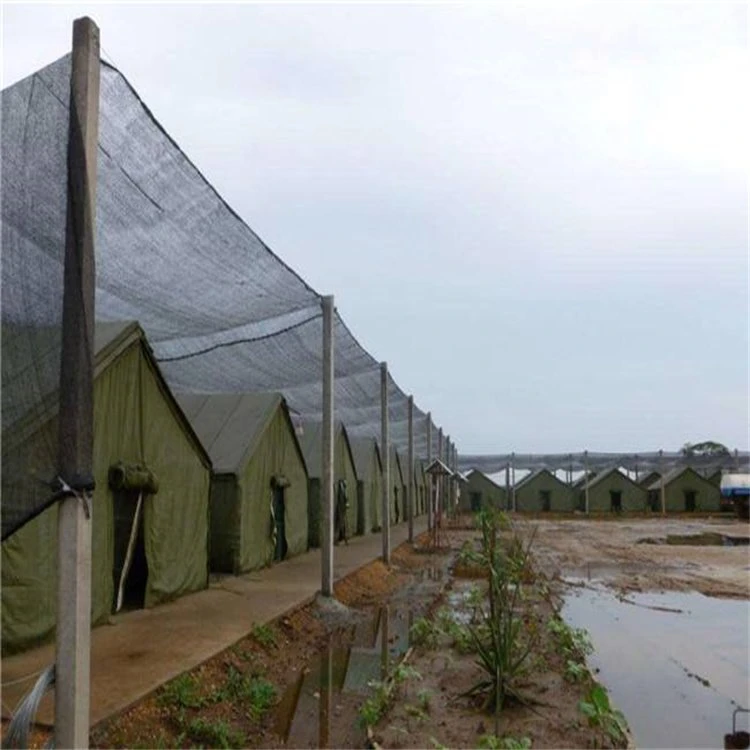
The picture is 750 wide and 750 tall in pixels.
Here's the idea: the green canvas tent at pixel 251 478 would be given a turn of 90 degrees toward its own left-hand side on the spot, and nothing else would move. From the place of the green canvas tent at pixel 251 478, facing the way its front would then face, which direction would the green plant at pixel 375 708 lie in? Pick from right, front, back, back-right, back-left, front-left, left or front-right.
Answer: back-right

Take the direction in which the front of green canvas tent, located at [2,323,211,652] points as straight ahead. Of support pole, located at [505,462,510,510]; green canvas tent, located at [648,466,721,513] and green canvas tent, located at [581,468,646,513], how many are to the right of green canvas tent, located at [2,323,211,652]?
0

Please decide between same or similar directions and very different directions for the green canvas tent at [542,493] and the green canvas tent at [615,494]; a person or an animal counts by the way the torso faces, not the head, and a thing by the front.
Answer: same or similar directions

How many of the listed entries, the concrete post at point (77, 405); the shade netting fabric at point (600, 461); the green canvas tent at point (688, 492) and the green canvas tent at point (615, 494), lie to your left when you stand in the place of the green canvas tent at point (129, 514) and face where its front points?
3

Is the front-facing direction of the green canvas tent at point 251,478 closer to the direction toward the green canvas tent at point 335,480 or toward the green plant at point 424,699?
the green plant

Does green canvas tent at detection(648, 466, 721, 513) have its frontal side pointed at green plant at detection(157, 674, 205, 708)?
yes

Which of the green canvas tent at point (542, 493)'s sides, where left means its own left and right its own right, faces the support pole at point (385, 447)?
front

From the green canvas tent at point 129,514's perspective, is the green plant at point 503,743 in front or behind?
in front

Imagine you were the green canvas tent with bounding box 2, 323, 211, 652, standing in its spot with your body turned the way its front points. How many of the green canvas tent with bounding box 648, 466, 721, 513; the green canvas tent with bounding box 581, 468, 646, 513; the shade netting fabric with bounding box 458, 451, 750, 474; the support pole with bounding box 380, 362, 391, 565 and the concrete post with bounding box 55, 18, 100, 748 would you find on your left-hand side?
4

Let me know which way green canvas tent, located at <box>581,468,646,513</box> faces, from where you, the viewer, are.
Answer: facing the viewer

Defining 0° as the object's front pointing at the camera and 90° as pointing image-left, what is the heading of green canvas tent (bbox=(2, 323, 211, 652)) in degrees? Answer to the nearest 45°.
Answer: approximately 315°

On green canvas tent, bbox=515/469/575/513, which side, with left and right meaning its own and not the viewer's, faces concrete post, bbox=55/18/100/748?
front

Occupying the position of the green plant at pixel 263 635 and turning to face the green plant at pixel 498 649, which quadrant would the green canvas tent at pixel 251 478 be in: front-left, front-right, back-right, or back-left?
back-left

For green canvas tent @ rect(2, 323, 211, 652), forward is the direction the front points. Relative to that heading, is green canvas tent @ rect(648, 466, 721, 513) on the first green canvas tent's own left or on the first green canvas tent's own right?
on the first green canvas tent's own left

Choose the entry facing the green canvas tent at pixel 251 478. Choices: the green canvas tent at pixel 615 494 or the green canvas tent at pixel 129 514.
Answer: the green canvas tent at pixel 615 494

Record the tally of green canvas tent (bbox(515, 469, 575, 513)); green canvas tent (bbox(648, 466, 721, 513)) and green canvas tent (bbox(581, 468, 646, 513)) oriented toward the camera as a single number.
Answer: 3

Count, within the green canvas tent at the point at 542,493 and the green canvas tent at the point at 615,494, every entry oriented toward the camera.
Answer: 2

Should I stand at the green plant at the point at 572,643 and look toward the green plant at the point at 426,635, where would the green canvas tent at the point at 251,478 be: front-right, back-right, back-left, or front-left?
front-right

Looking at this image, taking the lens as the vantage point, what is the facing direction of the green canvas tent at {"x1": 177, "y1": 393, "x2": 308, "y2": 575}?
facing the viewer and to the right of the viewer

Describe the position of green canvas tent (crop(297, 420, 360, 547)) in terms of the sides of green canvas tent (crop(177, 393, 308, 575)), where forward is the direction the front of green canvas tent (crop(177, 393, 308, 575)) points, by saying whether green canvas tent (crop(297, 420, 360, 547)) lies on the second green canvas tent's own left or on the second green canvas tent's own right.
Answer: on the second green canvas tent's own left
